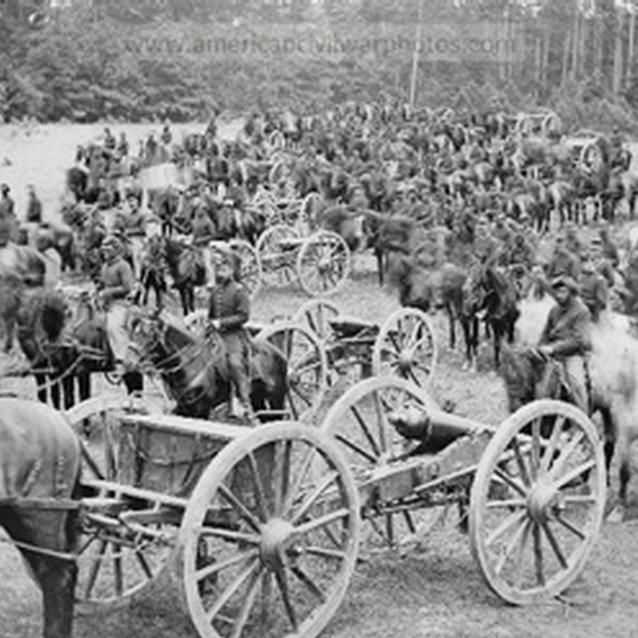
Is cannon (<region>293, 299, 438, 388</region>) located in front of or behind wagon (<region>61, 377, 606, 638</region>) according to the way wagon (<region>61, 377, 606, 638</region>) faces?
behind

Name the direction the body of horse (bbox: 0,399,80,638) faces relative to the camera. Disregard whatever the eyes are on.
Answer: to the viewer's left

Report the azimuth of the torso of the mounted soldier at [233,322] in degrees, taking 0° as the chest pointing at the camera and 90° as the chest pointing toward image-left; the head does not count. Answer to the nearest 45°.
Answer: approximately 45°

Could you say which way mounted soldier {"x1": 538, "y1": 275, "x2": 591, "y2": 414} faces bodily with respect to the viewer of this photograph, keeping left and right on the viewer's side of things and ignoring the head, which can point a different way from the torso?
facing the viewer and to the left of the viewer

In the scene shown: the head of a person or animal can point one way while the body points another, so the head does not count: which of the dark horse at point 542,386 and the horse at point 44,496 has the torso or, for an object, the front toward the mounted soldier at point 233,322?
the dark horse

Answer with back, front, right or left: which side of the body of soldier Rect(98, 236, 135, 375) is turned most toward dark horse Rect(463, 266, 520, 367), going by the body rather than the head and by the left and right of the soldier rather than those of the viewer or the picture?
back

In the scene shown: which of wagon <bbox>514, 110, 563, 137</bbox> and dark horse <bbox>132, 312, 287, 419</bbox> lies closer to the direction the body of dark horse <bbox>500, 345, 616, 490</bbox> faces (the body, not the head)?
the dark horse

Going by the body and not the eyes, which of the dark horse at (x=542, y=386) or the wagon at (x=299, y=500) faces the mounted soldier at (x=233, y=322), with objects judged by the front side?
the dark horse

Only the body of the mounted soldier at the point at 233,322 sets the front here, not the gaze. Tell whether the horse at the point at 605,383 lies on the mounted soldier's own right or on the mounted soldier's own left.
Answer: on the mounted soldier's own left

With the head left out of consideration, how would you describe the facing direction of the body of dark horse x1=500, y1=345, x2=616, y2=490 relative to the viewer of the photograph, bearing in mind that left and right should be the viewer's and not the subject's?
facing to the left of the viewer

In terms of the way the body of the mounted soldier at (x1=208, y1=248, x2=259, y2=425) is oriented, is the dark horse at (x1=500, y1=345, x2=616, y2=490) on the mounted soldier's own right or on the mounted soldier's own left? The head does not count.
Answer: on the mounted soldier's own left

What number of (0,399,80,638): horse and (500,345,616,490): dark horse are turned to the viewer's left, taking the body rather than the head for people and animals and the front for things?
2
